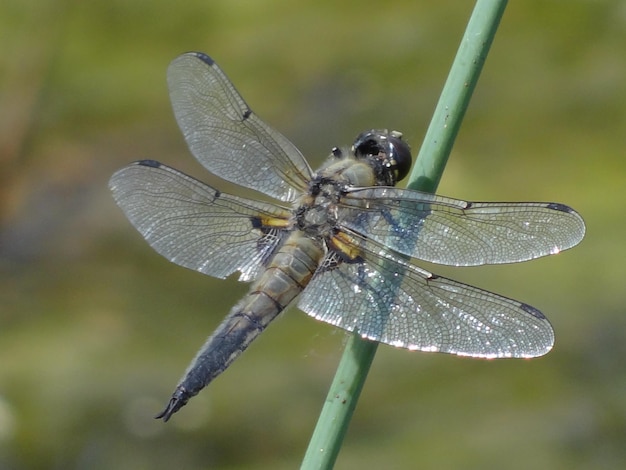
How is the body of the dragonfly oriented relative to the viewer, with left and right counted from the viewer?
facing away from the viewer and to the right of the viewer
